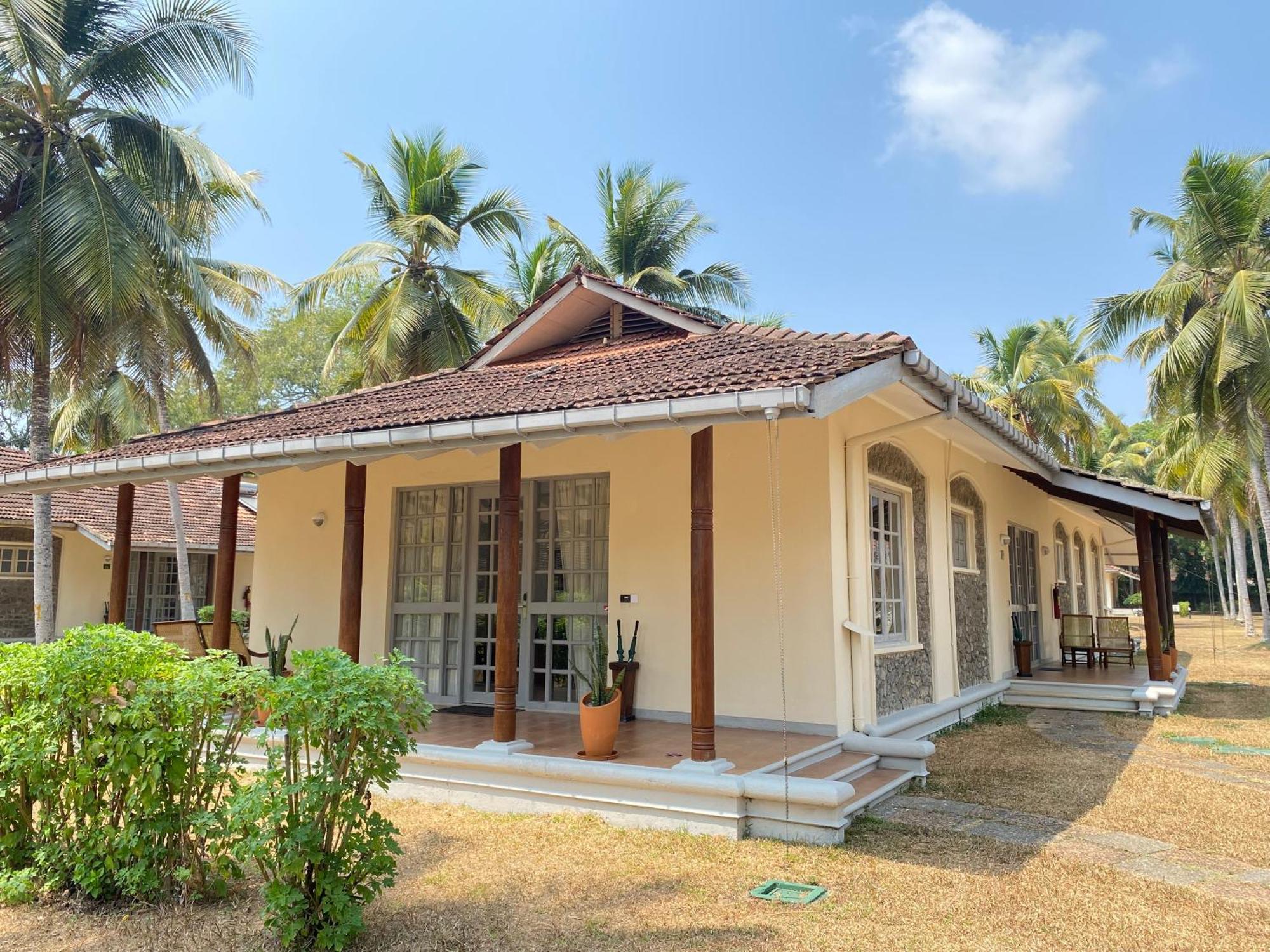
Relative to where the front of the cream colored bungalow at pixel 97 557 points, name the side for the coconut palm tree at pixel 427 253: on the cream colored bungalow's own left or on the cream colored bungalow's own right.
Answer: on the cream colored bungalow's own left

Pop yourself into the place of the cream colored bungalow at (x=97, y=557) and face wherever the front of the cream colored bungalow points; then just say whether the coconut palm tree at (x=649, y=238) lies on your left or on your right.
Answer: on your left

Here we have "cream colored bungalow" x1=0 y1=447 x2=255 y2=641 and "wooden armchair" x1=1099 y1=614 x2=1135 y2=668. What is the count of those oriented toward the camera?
2

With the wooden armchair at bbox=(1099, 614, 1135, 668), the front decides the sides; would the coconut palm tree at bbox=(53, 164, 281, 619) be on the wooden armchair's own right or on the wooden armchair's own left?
on the wooden armchair's own right

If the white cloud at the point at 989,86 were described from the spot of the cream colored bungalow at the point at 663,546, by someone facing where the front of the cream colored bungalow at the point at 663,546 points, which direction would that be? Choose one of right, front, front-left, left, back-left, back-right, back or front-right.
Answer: back

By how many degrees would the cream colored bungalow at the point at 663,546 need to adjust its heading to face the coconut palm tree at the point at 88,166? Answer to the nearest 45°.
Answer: approximately 90° to its right

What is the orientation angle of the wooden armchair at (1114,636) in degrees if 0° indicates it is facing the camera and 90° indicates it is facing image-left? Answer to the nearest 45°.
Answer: approximately 0°

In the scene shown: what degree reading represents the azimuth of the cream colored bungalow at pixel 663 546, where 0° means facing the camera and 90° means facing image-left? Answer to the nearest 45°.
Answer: approximately 45°
